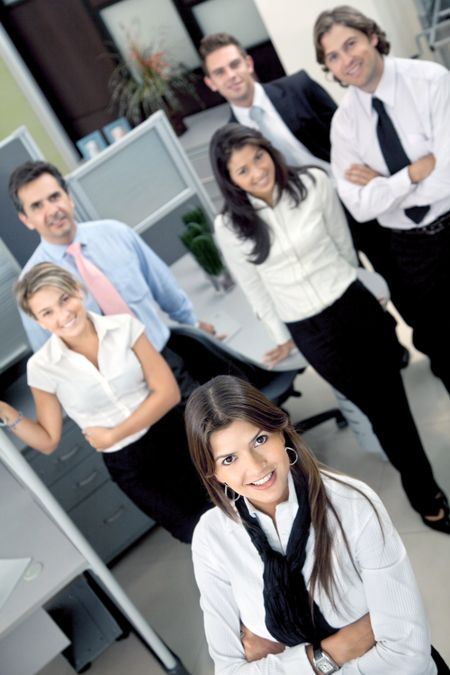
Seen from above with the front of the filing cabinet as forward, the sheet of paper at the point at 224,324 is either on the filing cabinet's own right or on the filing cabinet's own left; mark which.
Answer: on the filing cabinet's own left

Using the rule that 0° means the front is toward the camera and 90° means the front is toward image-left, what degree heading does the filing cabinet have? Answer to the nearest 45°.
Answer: approximately 0°

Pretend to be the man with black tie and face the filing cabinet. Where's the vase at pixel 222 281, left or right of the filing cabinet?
right

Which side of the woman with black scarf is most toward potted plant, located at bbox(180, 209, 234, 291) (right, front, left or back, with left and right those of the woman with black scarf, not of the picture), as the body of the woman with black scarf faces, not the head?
back

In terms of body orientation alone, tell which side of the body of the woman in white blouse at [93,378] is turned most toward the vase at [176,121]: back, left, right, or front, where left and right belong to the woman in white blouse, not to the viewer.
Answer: back

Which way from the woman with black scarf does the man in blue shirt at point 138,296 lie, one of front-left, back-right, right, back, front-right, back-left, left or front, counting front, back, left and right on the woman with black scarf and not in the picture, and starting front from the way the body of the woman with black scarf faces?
back

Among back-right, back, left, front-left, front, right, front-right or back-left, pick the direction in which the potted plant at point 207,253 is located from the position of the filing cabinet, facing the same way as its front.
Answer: left

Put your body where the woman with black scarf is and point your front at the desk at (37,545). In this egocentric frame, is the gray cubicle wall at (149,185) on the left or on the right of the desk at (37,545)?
right

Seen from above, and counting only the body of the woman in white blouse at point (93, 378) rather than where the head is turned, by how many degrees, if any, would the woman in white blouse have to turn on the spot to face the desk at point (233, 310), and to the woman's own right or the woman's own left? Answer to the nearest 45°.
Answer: approximately 135° to the woman's own left

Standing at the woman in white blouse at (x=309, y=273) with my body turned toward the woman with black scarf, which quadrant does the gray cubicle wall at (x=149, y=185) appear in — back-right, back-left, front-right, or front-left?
back-right
